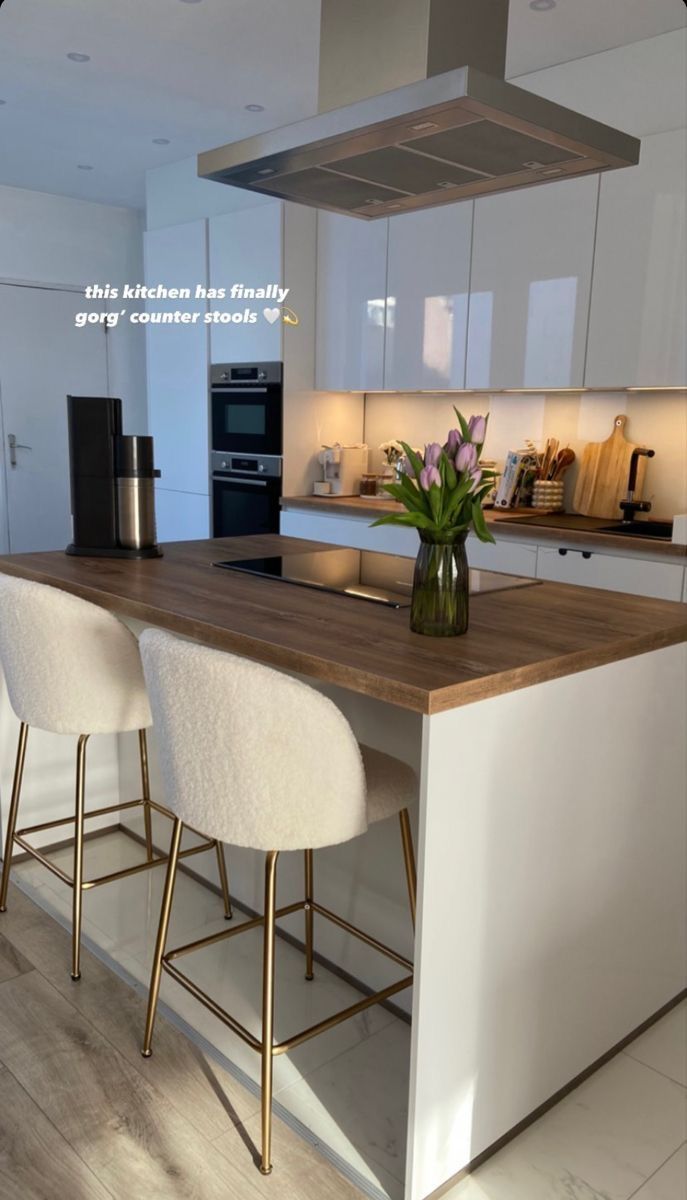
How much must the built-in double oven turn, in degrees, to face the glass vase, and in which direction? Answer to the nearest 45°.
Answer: approximately 45° to its left

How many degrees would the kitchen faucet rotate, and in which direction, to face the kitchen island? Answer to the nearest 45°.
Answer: approximately 90° to its right

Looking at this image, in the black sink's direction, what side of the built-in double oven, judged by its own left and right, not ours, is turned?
left

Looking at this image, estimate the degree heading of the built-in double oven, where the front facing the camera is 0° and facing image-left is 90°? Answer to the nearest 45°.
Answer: approximately 45°

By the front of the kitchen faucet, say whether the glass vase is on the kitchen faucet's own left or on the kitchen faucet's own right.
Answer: on the kitchen faucet's own right

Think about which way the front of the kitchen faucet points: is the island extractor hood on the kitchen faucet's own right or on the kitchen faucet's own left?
on the kitchen faucet's own right
